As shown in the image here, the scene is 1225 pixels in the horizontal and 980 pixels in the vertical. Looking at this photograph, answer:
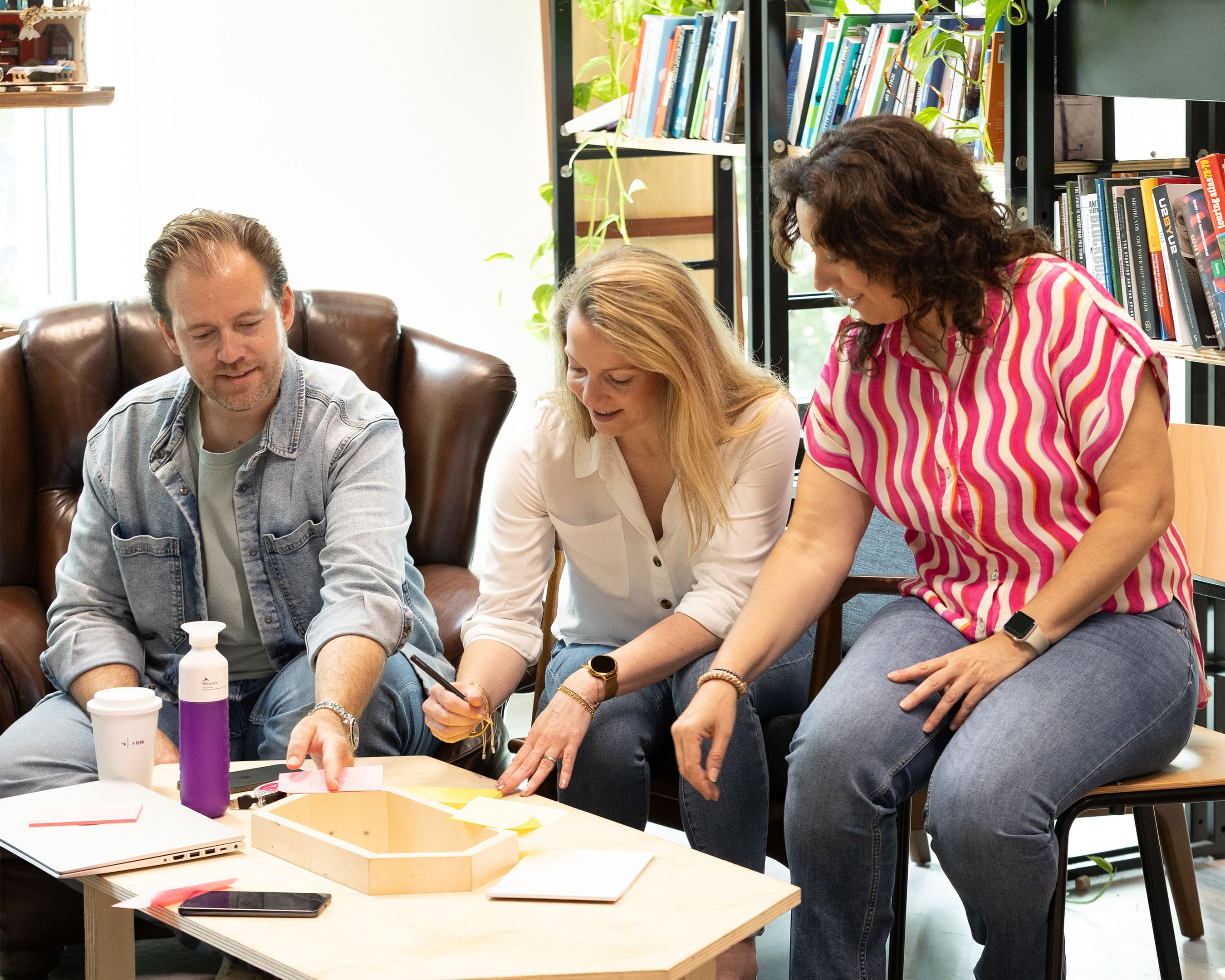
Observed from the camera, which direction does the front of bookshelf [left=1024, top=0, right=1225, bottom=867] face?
facing the viewer

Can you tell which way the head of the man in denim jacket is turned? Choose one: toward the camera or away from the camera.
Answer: toward the camera

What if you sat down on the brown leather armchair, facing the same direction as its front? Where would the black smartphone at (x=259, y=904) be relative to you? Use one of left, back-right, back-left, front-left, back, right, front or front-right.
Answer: front

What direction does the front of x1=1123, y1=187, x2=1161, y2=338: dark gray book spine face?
toward the camera

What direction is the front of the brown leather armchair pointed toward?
toward the camera

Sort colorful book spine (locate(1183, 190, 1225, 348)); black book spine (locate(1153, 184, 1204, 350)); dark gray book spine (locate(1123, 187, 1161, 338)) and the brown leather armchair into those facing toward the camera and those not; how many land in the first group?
4

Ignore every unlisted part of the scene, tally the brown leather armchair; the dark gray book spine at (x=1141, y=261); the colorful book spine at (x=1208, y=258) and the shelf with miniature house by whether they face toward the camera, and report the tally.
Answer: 4

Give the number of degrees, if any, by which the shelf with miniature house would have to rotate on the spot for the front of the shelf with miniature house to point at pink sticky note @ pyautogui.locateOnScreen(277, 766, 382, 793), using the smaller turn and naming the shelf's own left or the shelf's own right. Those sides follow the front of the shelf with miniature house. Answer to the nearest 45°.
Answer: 0° — it already faces it
